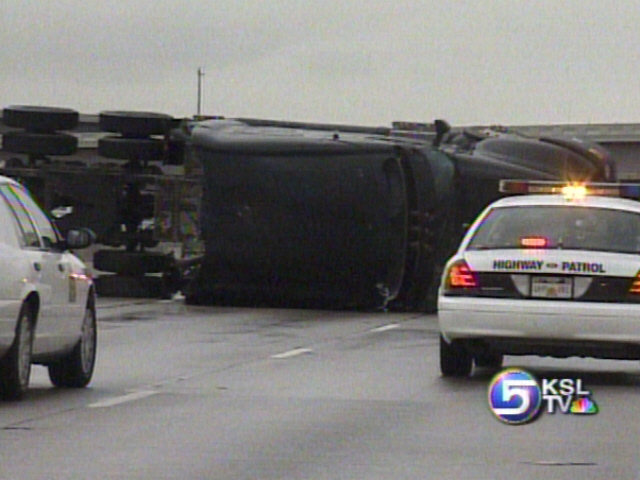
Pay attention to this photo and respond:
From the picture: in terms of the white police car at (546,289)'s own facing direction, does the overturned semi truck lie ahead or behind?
ahead

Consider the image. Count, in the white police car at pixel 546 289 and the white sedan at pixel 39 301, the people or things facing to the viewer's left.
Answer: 0

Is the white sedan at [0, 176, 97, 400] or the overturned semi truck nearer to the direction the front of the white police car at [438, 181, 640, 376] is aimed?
the overturned semi truck

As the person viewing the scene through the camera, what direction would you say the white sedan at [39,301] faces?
facing away from the viewer and to the right of the viewer

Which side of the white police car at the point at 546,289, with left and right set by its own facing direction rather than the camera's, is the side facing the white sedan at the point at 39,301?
left

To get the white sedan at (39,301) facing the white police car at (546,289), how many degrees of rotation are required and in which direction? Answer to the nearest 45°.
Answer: approximately 45° to its right

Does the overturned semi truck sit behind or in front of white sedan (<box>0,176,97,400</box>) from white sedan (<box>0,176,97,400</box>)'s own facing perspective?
in front

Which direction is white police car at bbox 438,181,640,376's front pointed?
away from the camera
